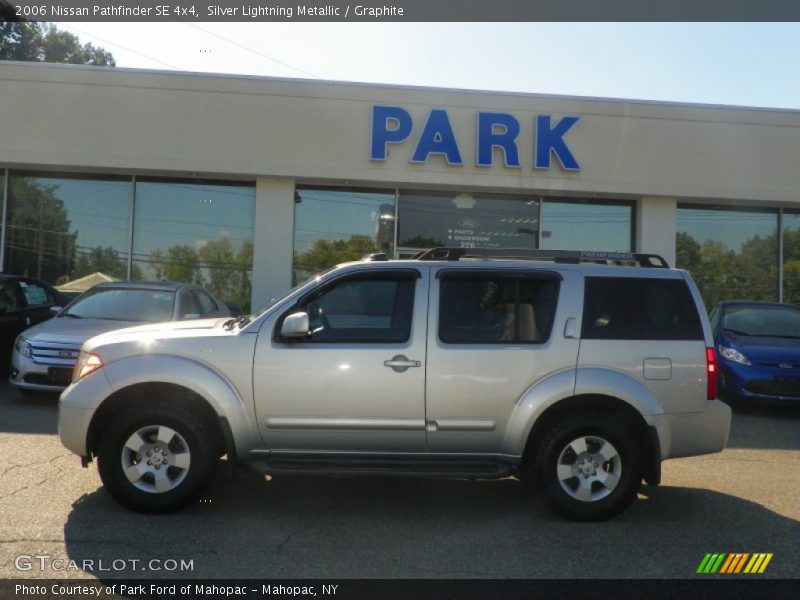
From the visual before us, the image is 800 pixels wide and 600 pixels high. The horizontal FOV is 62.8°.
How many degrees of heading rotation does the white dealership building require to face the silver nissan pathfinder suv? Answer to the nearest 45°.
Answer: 0° — it already faces it

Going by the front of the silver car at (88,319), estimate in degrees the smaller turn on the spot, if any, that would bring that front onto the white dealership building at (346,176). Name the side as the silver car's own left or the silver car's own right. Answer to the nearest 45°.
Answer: approximately 180°

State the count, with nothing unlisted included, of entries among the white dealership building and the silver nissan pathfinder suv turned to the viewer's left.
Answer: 1

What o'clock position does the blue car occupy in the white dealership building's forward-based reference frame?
The blue car is roughly at 10 o'clock from the white dealership building.

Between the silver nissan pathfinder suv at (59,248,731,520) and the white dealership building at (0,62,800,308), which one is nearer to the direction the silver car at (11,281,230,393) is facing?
the silver nissan pathfinder suv

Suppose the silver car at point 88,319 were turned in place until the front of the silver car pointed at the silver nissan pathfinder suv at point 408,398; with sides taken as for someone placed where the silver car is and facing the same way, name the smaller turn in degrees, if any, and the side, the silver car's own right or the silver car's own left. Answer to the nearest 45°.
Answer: approximately 90° to the silver car's own left

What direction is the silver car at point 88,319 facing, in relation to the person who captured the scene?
facing the viewer and to the left of the viewer

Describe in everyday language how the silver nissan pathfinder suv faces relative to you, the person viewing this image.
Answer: facing to the left of the viewer

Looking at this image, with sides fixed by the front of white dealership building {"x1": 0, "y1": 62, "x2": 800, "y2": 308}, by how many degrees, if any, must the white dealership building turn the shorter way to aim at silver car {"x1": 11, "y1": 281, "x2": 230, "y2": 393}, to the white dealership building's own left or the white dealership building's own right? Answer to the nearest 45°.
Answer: approximately 45° to the white dealership building's own right

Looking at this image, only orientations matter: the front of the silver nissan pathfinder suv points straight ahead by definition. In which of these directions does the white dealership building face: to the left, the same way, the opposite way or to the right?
to the left
